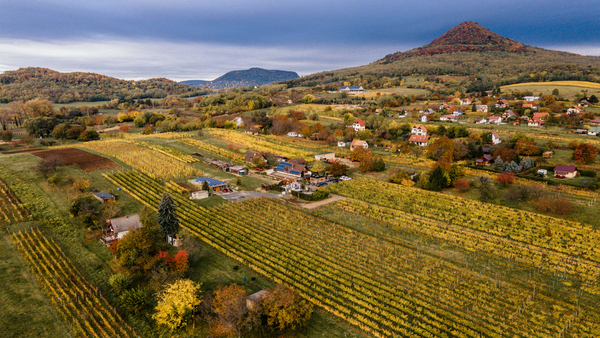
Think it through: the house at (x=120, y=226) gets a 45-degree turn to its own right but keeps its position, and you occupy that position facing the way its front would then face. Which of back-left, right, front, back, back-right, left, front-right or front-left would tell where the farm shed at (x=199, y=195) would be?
back-right

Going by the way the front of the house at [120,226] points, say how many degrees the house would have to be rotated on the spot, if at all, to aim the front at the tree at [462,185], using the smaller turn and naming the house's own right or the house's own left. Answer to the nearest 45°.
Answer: approximately 135° to the house's own left

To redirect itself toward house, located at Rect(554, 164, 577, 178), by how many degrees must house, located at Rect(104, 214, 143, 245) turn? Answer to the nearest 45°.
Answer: approximately 135° to its left

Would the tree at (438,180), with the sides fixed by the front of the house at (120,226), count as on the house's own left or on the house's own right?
on the house's own left

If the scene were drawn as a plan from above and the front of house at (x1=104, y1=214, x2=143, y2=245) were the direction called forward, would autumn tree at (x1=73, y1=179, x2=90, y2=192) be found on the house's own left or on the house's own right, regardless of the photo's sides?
on the house's own right

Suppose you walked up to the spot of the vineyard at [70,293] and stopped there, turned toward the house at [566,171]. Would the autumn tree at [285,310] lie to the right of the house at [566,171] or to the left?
right

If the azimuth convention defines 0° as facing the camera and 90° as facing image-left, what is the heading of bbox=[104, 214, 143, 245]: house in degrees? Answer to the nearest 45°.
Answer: approximately 45°

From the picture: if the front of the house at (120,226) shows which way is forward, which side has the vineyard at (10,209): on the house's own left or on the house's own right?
on the house's own right

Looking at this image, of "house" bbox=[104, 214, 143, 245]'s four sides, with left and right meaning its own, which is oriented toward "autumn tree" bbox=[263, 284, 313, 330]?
left

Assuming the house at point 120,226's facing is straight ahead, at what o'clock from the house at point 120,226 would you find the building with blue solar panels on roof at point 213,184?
The building with blue solar panels on roof is roughly at 6 o'clock from the house.

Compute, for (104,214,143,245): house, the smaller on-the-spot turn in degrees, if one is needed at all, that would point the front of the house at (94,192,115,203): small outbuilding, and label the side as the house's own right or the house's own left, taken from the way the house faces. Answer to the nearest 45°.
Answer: approximately 135° to the house's own right

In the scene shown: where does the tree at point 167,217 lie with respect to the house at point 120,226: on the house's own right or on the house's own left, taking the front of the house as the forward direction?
on the house's own left

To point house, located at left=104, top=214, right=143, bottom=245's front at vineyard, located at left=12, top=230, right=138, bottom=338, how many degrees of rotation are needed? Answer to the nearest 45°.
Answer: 0° — it already faces it

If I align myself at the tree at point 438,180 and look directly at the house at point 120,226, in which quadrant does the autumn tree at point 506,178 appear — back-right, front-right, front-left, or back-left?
back-left
